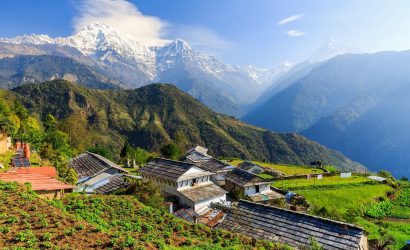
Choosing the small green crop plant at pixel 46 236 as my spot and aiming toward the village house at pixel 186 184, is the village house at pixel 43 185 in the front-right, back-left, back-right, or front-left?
front-left

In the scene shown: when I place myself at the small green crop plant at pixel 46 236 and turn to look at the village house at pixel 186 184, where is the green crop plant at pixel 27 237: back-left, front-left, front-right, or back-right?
back-left

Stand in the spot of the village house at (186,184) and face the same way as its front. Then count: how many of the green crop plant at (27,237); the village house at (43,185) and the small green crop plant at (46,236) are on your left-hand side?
0

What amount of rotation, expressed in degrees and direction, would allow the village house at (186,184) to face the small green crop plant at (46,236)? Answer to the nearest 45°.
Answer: approximately 45° to its right

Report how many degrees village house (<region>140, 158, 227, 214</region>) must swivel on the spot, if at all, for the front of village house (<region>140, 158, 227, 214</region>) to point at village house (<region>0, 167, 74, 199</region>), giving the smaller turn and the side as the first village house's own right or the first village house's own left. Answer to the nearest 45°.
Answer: approximately 90° to the first village house's own right

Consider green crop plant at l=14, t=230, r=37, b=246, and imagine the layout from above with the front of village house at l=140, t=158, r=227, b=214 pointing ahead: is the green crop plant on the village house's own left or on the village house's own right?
on the village house's own right
